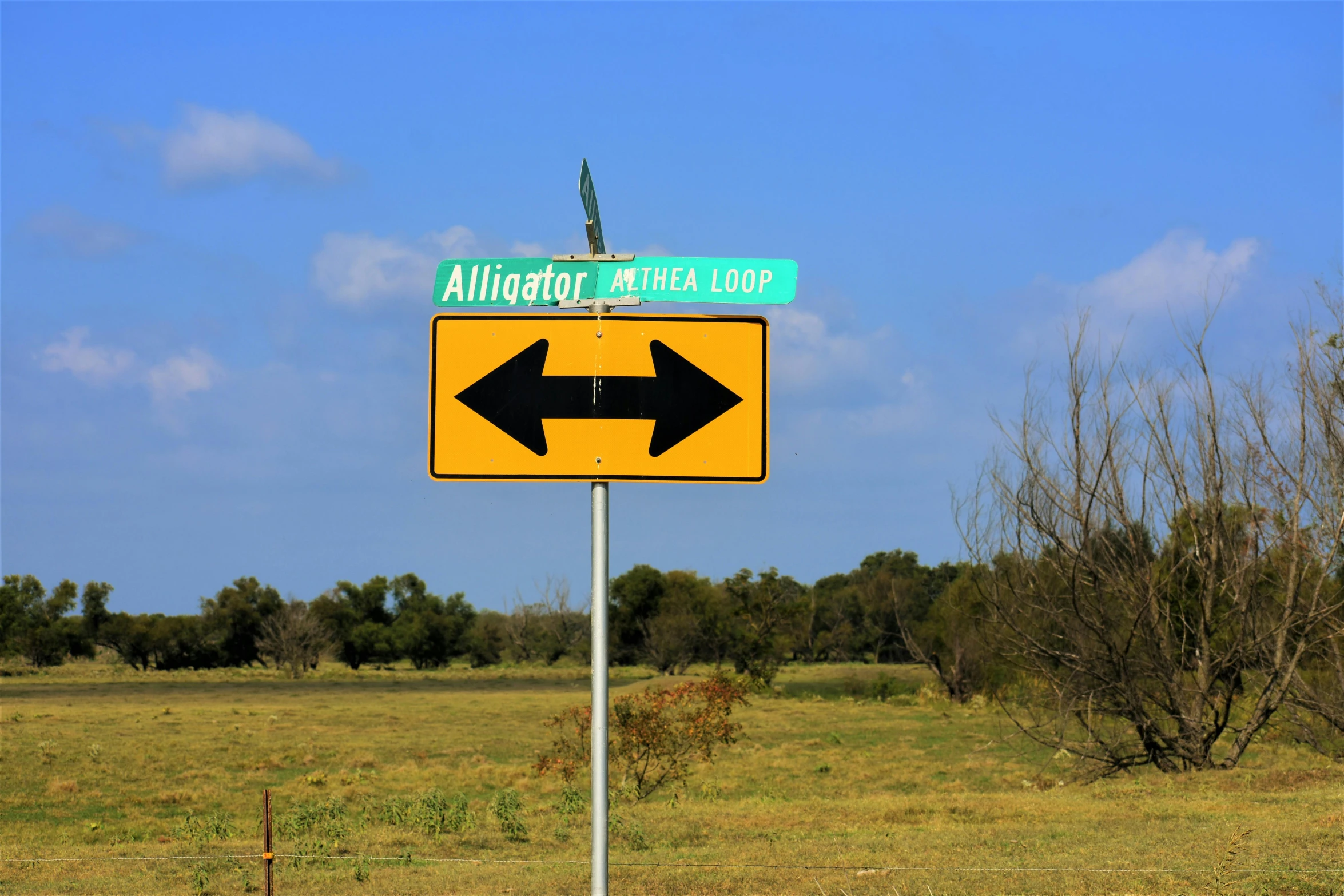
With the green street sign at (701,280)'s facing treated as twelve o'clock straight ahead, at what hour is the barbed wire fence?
The barbed wire fence is roughly at 6 o'clock from the green street sign.

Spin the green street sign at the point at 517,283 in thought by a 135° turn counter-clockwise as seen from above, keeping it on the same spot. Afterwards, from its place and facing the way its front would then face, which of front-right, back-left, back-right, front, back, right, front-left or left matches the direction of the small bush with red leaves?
front-left

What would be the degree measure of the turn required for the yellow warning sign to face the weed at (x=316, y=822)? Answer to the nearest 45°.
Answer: approximately 180°

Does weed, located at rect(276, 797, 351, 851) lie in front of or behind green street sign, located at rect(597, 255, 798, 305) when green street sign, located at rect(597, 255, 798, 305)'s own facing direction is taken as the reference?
behind

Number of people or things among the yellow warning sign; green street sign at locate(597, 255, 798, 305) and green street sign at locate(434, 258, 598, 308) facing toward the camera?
3

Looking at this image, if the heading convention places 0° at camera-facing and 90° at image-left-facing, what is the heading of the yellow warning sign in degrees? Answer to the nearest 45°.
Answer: approximately 0°

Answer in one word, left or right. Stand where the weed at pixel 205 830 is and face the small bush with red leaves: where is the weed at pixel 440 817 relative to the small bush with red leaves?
right

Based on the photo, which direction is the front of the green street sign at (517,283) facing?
toward the camera
